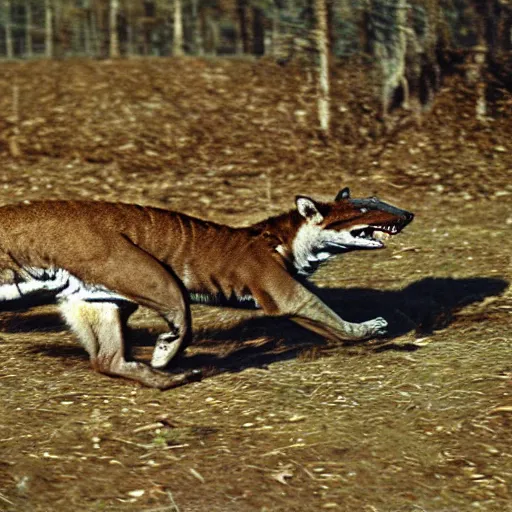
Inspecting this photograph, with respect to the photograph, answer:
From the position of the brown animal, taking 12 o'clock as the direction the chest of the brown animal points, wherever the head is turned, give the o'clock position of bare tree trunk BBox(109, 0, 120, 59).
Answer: The bare tree trunk is roughly at 9 o'clock from the brown animal.

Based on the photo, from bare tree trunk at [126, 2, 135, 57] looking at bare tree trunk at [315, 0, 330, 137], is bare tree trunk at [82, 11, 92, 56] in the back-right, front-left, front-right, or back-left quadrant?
back-right

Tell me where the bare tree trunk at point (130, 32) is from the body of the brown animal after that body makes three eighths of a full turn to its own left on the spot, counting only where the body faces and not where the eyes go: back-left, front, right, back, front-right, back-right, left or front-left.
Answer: front-right

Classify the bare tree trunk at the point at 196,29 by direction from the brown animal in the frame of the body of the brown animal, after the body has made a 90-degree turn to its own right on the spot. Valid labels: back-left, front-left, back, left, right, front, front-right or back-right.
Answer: back

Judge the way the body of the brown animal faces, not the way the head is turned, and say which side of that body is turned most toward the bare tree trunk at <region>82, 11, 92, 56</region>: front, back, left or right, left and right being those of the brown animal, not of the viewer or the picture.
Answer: left

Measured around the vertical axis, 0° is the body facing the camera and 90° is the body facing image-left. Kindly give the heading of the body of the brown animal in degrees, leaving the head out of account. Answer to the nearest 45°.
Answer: approximately 270°

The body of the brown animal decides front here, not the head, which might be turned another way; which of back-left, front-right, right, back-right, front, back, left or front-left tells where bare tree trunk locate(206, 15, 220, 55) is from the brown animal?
left

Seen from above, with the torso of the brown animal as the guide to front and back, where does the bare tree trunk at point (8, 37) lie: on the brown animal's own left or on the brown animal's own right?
on the brown animal's own left

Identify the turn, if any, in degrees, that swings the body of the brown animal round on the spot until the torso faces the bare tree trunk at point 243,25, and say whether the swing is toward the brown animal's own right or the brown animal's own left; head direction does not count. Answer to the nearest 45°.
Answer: approximately 90° to the brown animal's own left

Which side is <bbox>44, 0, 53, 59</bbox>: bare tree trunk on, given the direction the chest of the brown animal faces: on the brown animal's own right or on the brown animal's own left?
on the brown animal's own left

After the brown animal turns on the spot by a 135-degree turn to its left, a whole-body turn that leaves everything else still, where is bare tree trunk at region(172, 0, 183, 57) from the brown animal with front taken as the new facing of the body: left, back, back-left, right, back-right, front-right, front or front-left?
front-right

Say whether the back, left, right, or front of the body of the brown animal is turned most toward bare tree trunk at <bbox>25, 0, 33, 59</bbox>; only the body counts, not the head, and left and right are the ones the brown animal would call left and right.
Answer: left
